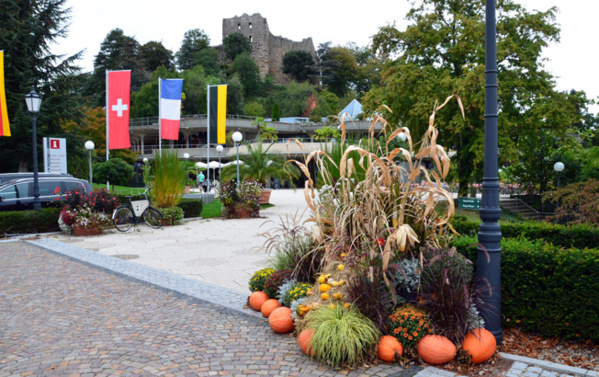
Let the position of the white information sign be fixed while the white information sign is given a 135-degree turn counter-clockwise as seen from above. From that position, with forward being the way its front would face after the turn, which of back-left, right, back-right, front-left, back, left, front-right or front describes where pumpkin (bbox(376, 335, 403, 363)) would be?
back-right

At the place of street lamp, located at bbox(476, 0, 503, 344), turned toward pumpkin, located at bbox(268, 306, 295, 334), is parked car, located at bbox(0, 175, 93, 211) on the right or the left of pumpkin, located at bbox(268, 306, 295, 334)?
right

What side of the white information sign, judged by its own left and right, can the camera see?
front

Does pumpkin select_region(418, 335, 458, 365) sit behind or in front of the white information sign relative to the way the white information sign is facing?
in front

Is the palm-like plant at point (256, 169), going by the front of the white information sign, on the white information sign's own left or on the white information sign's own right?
on the white information sign's own left

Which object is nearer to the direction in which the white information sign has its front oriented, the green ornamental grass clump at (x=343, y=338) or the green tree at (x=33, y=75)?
the green ornamental grass clump

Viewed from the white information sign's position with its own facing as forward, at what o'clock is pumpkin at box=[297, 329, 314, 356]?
The pumpkin is roughly at 12 o'clock from the white information sign.

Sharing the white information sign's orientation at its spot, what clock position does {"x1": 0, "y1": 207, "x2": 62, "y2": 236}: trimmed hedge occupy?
The trimmed hedge is roughly at 12 o'clock from the white information sign.

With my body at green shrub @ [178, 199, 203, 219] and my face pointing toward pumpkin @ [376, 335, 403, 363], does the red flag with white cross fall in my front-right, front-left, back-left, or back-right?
back-right

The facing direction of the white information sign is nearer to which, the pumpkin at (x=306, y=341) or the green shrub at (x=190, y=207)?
the pumpkin

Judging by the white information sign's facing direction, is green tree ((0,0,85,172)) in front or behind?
behind

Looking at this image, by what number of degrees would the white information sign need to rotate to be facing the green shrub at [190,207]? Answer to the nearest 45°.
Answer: approximately 45° to its left

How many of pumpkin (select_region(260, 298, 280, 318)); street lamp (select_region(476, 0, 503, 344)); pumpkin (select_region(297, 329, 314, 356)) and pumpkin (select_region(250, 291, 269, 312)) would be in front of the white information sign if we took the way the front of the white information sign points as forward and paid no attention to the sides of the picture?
4

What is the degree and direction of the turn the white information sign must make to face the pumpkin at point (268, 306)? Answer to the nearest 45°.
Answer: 0° — it already faces it

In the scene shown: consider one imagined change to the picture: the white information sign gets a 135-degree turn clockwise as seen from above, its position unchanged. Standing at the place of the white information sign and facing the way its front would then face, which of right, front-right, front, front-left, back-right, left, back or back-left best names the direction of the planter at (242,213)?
back

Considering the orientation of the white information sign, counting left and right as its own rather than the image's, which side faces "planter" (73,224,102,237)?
front

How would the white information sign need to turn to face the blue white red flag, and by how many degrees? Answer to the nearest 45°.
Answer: approximately 90° to its left
